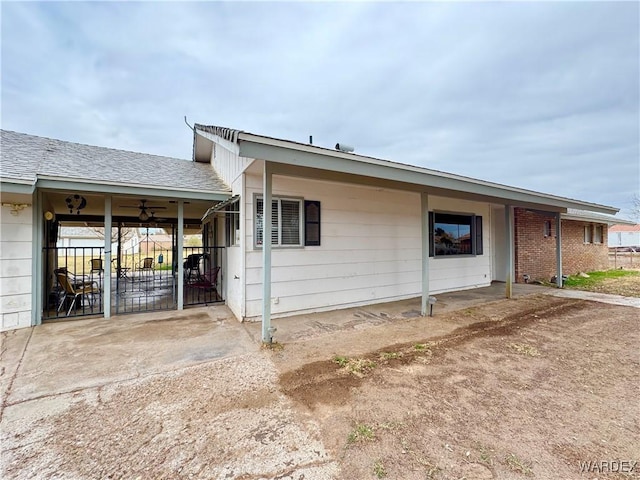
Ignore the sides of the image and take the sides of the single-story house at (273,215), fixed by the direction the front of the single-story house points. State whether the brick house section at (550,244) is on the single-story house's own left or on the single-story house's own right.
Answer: on the single-story house's own left

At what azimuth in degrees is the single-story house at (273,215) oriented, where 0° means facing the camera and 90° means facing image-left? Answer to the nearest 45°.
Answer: approximately 315°

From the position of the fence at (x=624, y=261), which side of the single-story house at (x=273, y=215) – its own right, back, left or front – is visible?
left

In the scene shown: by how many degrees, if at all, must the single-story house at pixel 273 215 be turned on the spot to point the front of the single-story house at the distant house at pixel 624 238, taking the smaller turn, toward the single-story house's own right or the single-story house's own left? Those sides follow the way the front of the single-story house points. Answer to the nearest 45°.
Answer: approximately 90° to the single-story house's own left
